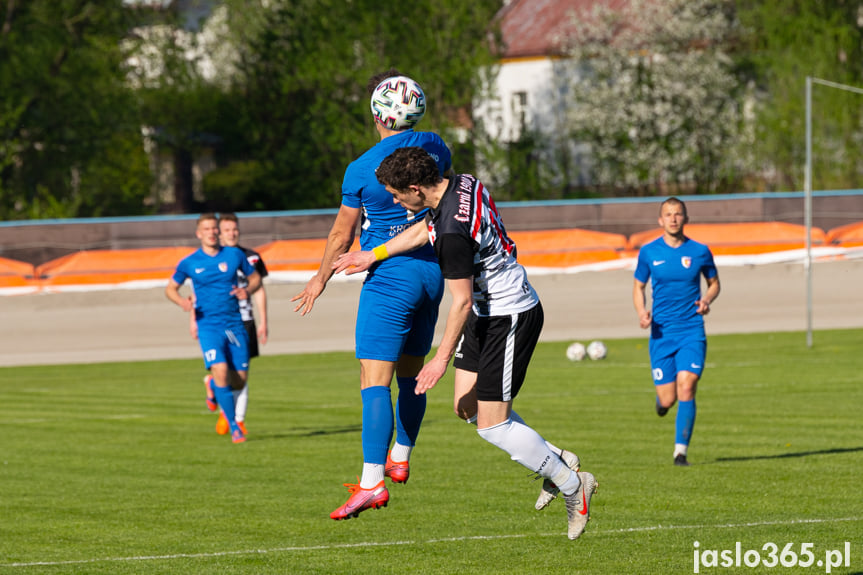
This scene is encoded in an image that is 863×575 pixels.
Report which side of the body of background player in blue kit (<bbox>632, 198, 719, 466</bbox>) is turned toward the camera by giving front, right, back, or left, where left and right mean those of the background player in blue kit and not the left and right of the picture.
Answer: front

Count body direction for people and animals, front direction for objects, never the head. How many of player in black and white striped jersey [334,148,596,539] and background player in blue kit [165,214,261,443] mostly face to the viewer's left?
1

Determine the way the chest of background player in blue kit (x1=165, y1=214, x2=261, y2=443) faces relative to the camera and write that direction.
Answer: toward the camera

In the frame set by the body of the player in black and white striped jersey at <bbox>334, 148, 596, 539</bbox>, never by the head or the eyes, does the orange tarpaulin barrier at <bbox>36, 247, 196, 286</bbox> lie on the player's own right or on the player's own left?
on the player's own right

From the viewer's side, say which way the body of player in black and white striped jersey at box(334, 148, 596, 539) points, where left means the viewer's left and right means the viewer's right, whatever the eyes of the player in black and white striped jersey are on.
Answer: facing to the left of the viewer

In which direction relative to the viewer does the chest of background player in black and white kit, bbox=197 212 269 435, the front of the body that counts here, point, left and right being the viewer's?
facing the viewer

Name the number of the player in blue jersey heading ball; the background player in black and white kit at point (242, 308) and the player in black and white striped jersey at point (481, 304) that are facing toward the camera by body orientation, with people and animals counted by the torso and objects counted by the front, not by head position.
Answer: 1

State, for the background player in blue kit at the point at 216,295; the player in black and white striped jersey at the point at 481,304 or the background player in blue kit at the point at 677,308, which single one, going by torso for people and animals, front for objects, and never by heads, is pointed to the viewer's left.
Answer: the player in black and white striped jersey

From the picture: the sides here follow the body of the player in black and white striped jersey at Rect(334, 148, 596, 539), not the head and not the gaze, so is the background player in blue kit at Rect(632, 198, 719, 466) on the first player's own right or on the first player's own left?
on the first player's own right

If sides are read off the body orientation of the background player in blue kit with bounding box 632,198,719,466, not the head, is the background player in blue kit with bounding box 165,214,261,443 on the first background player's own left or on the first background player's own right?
on the first background player's own right

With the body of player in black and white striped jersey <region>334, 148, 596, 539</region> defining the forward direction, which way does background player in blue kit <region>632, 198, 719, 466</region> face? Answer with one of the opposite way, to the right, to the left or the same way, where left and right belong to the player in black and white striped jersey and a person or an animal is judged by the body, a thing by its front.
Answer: to the left

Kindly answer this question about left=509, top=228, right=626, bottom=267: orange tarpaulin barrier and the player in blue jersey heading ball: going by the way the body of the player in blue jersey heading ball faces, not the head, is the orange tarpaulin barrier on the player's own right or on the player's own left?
on the player's own right

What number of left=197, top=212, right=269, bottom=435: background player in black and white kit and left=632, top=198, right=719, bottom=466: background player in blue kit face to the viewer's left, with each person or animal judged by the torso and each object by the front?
0
